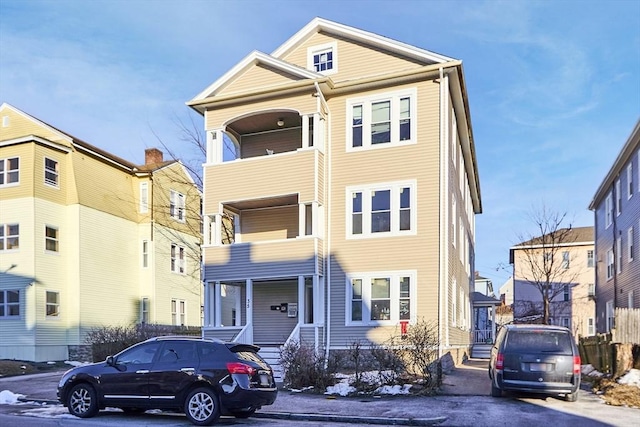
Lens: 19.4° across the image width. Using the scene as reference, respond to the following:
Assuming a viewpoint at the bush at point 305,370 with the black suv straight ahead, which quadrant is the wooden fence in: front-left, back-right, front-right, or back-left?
back-left

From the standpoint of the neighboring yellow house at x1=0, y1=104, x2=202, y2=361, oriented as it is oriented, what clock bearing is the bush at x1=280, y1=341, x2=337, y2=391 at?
The bush is roughly at 10 o'clock from the neighboring yellow house.

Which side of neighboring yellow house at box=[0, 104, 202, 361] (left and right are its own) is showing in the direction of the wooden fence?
left

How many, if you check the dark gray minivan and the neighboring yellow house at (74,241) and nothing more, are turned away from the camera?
1

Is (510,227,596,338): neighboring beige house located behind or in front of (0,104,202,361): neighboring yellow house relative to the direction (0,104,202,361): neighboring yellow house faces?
behind

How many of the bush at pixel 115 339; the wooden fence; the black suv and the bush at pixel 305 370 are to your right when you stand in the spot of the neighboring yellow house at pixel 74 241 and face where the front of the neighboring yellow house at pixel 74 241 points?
0

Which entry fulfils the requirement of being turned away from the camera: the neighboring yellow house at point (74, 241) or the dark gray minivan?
the dark gray minivan

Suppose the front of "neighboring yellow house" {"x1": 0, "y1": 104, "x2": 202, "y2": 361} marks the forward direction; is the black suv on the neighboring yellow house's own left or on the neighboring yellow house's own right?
on the neighboring yellow house's own left

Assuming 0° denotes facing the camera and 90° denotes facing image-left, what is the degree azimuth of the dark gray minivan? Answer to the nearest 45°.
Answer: approximately 180°

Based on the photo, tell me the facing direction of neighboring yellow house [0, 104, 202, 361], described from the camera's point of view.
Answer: facing the viewer and to the left of the viewer

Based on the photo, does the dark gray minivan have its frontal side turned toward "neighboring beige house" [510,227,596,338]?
yes

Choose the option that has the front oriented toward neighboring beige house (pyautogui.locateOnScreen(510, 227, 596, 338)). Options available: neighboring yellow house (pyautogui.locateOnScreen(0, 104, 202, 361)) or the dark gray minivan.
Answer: the dark gray minivan

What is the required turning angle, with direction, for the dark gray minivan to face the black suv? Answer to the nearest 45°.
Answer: approximately 135° to its left
